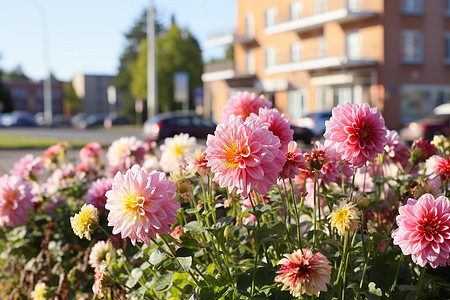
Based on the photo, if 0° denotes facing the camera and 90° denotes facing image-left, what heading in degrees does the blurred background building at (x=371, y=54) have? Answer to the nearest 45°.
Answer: approximately 45°

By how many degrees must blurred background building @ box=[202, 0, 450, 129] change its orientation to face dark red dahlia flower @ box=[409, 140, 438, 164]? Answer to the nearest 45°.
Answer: approximately 45° to its left

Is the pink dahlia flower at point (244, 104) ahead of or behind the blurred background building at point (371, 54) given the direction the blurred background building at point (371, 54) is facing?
ahead

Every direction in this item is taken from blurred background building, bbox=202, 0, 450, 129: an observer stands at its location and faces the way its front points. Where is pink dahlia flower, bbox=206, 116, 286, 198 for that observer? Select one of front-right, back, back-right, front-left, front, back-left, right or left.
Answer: front-left

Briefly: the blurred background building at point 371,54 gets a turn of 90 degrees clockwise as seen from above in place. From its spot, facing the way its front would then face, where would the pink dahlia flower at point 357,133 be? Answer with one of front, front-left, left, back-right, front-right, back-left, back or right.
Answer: back-left

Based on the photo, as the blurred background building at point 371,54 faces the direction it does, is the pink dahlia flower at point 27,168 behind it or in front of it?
in front

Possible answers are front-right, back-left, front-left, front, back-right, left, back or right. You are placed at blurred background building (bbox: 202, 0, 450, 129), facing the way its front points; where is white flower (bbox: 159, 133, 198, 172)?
front-left

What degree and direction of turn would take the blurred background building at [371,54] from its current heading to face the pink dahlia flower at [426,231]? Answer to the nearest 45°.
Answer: approximately 45° to its left
